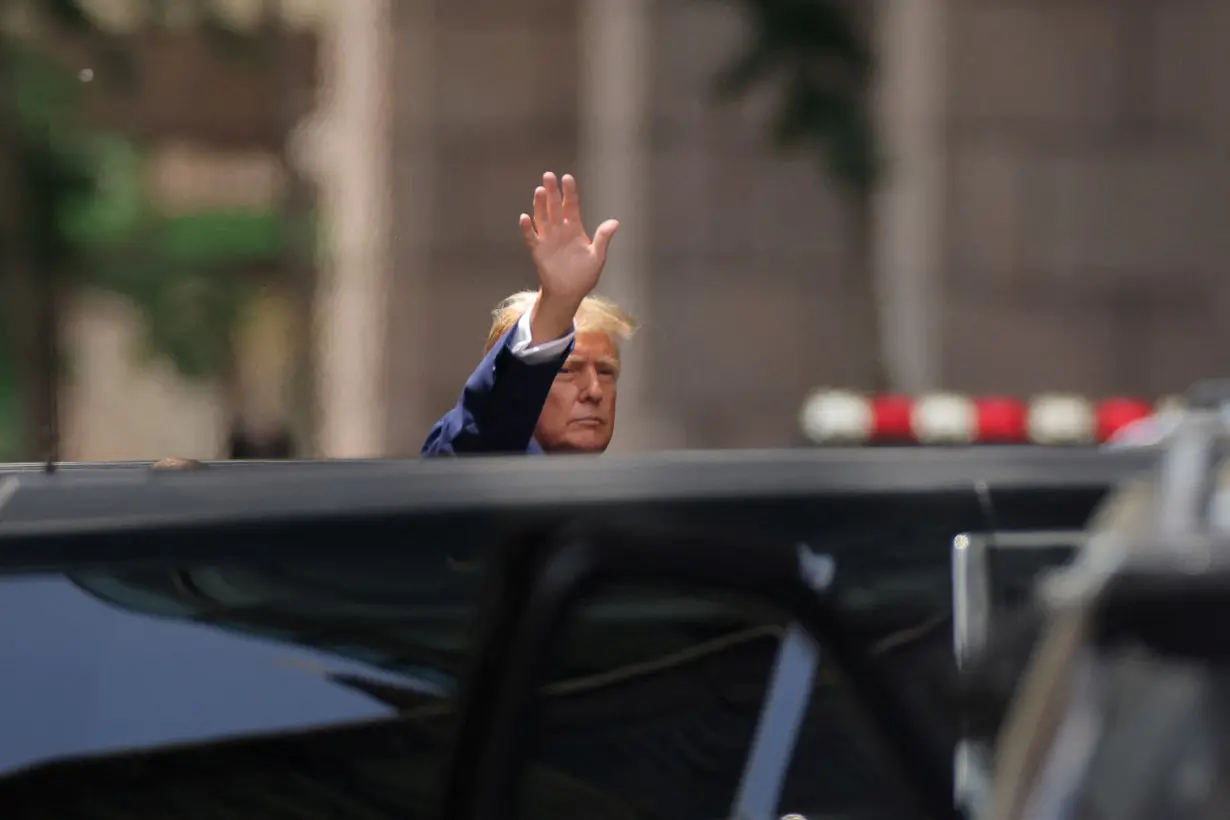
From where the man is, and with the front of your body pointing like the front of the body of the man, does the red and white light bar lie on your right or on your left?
on your left

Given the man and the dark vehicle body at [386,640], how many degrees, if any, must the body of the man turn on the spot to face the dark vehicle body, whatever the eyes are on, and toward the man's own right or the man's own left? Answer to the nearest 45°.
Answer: approximately 45° to the man's own right

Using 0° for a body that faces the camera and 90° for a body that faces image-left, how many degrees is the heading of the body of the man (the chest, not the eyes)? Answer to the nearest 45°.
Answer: approximately 315°

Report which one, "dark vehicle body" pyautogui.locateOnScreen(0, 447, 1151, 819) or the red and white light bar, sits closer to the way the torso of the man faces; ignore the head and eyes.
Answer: the dark vehicle body
